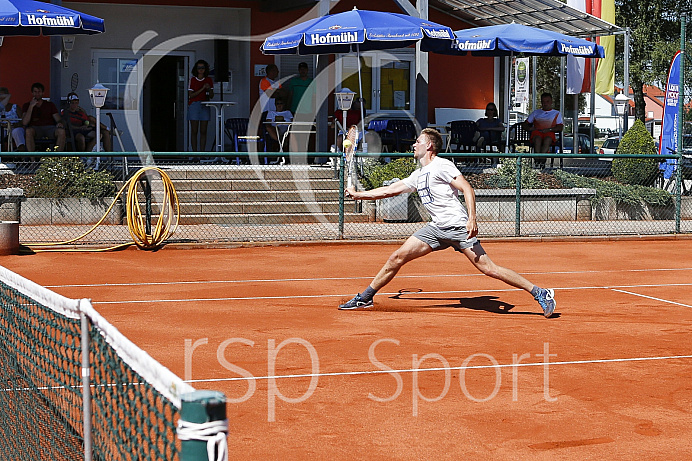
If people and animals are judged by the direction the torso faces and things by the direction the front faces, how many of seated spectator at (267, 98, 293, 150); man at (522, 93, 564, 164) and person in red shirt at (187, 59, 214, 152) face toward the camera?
3

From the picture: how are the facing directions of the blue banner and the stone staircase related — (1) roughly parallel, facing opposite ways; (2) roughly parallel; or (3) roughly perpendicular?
roughly parallel

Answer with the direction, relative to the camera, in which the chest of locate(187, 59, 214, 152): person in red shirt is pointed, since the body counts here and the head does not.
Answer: toward the camera

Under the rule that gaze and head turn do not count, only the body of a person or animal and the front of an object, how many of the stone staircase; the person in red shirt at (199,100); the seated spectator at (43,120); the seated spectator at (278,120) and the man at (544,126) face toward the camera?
5

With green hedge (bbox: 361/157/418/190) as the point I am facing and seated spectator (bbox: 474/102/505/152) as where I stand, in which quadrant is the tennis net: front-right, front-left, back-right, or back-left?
front-left

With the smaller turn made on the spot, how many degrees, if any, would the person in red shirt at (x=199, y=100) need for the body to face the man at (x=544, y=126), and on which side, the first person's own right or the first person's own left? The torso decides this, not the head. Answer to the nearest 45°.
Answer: approximately 90° to the first person's own left

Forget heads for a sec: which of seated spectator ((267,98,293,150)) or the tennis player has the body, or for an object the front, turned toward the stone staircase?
the seated spectator

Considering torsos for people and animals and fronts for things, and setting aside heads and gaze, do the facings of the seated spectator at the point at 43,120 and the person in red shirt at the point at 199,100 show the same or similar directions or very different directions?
same or similar directions

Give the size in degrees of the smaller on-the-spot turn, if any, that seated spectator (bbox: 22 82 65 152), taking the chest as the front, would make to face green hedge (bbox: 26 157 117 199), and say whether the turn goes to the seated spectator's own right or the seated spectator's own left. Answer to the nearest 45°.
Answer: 0° — they already face it

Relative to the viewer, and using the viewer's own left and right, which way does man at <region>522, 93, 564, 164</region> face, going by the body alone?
facing the viewer

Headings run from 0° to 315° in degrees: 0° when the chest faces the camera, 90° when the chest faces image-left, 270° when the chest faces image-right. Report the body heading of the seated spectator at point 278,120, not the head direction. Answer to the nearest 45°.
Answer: approximately 0°

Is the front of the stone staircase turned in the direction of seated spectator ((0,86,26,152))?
no

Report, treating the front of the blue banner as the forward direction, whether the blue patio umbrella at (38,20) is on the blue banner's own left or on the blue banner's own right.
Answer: on the blue banner's own right

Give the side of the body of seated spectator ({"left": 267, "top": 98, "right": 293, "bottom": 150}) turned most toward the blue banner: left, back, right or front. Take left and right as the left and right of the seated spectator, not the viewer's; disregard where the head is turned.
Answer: left

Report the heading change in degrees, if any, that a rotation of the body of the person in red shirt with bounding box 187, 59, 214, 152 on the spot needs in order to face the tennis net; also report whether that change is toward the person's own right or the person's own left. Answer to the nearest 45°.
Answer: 0° — they already face it

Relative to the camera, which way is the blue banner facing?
toward the camera

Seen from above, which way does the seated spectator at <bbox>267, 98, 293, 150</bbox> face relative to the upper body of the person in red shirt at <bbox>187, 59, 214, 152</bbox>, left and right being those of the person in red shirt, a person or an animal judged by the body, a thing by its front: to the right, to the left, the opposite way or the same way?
the same way

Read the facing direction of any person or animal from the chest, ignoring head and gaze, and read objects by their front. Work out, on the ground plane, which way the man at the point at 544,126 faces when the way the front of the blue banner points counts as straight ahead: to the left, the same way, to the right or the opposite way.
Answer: the same way
